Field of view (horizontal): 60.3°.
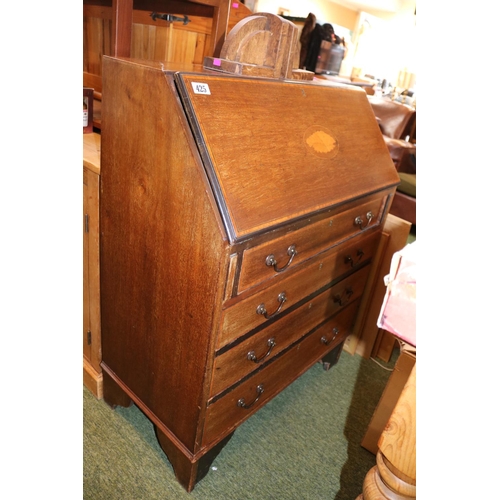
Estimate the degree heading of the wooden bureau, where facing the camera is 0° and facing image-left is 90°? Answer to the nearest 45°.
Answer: approximately 315°

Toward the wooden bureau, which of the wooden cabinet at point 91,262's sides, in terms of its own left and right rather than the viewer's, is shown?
left

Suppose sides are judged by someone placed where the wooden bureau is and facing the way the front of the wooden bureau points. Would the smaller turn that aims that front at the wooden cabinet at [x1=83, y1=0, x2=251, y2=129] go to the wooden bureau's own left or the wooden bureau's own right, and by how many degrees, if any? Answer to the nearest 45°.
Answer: approximately 180°

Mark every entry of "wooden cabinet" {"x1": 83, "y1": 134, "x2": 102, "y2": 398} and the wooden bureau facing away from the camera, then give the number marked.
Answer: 0

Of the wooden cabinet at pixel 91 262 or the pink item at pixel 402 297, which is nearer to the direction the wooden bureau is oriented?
the pink item
